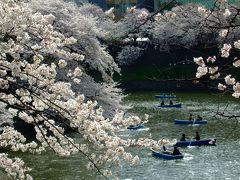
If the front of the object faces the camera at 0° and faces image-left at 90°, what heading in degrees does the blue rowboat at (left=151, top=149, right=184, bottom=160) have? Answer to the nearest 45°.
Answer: approximately 90°

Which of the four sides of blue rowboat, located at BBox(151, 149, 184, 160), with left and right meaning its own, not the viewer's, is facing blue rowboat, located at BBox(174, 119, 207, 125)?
right

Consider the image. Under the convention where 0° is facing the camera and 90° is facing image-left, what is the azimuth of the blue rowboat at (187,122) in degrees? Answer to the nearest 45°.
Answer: approximately 90°

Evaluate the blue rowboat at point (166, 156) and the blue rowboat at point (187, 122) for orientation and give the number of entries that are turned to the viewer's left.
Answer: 2

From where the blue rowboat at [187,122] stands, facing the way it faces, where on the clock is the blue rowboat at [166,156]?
the blue rowboat at [166,156] is roughly at 9 o'clock from the blue rowboat at [187,122].
